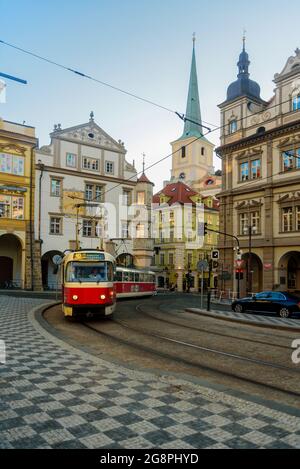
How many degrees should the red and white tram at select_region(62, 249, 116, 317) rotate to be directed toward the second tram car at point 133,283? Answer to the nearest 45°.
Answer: approximately 180°

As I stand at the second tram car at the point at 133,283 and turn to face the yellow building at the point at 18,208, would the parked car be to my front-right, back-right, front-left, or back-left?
back-left

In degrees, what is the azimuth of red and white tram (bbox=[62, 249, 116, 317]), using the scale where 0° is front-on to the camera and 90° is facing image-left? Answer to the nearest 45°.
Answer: approximately 0°

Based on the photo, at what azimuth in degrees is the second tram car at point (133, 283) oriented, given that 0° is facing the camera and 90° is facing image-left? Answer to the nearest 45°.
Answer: approximately 45°

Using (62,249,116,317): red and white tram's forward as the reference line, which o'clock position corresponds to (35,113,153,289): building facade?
The building facade is roughly at 6 o'clock from the red and white tram.
